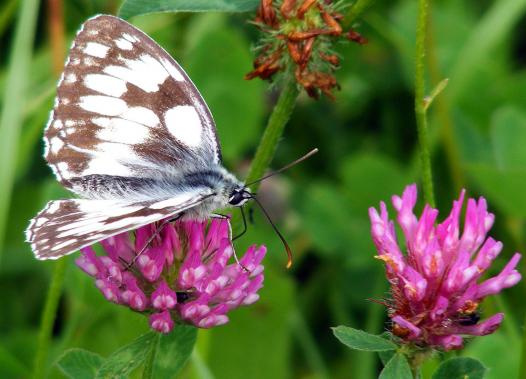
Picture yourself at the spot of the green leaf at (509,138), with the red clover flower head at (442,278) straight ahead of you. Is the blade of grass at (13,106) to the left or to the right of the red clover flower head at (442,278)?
right

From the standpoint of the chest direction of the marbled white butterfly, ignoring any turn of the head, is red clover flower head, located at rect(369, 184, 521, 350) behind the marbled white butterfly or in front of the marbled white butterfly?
in front

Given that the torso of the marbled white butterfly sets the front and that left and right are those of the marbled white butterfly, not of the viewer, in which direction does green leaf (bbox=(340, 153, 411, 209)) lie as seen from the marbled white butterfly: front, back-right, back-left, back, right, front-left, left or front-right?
front-left

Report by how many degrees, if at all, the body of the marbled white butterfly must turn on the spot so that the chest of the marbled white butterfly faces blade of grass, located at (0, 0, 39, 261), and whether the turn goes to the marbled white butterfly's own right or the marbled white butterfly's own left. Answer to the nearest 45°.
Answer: approximately 135° to the marbled white butterfly's own left

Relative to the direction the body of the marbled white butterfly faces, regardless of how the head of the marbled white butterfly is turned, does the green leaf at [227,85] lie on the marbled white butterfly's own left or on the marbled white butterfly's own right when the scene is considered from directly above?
on the marbled white butterfly's own left

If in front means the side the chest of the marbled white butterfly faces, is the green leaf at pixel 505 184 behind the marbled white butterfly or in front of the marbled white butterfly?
in front

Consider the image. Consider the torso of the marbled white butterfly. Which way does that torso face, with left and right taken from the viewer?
facing to the right of the viewer

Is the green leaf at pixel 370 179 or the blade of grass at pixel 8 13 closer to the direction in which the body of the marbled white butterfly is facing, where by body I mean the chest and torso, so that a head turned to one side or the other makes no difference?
the green leaf

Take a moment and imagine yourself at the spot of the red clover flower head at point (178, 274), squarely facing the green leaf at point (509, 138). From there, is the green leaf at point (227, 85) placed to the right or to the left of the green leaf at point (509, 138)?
left

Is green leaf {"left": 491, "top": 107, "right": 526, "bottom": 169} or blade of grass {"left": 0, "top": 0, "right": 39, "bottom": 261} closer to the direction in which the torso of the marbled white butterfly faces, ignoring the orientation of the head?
the green leaf

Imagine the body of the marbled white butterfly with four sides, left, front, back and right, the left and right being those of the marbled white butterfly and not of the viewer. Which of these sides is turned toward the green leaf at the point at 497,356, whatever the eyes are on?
front
